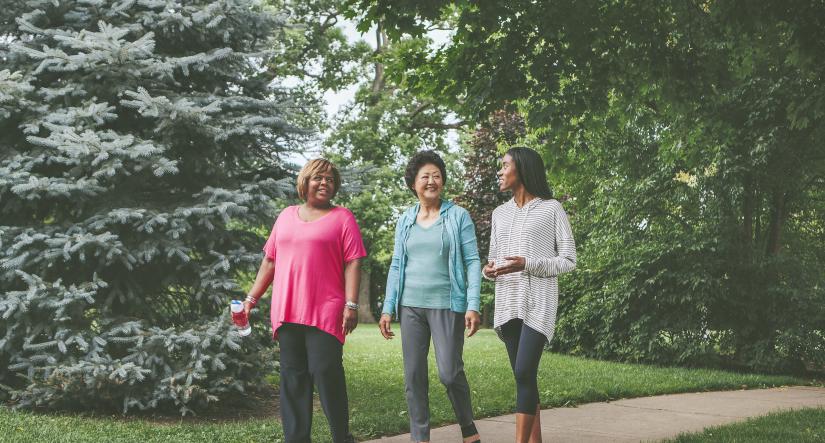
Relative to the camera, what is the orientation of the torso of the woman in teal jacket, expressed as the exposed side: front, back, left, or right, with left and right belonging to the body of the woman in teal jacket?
front

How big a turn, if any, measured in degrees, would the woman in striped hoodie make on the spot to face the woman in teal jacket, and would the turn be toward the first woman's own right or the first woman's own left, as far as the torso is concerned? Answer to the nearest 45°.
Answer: approximately 45° to the first woman's own right

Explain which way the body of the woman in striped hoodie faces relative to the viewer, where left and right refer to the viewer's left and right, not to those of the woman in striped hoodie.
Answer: facing the viewer and to the left of the viewer

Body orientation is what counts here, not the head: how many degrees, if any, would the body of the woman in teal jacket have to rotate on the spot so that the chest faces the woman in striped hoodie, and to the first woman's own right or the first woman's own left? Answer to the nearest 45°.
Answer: approximately 90° to the first woman's own left

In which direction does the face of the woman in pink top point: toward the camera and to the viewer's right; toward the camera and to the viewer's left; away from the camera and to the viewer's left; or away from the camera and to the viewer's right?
toward the camera and to the viewer's right

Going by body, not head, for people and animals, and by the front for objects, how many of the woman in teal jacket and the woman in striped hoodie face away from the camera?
0

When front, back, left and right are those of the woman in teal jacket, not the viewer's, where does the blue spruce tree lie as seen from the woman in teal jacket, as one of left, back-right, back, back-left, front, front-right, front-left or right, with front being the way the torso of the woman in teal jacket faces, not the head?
back-right

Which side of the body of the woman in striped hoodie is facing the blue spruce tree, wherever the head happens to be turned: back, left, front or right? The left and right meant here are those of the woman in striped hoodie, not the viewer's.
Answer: right

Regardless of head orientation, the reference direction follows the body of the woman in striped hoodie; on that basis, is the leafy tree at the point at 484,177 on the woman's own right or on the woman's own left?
on the woman's own right

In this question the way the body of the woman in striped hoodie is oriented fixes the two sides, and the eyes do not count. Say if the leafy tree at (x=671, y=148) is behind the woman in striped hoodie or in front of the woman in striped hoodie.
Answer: behind

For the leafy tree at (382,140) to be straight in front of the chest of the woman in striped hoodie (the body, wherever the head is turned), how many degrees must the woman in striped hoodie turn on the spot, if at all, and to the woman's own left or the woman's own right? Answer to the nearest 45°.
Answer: approximately 135° to the woman's own right

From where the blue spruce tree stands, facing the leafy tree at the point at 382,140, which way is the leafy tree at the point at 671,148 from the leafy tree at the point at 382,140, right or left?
right

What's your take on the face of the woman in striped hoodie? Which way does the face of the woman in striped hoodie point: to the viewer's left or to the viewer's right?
to the viewer's left
